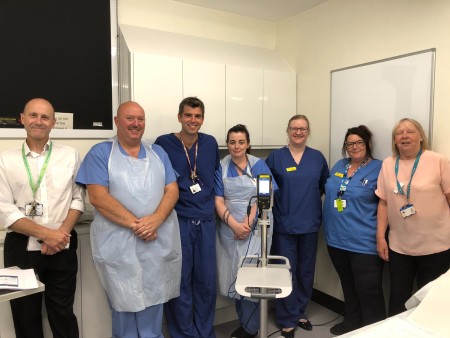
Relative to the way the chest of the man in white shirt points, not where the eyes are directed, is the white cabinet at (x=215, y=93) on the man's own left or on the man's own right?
on the man's own left

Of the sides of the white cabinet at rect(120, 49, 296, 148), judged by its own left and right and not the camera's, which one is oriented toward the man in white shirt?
right

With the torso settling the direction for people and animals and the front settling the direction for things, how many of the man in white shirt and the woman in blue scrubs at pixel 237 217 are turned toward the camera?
2

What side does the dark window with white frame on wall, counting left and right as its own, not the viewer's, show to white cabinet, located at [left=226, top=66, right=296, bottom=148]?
left

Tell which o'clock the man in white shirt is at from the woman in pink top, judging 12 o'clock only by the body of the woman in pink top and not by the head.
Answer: The man in white shirt is roughly at 2 o'clock from the woman in pink top.

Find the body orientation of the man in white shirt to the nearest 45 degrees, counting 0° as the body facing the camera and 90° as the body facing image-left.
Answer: approximately 0°

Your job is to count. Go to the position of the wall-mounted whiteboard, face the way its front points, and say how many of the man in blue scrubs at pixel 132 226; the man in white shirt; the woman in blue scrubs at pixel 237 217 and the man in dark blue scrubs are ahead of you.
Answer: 4

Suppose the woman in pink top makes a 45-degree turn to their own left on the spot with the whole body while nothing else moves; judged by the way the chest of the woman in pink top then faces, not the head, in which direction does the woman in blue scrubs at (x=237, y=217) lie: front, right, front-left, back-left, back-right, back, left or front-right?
back-right
